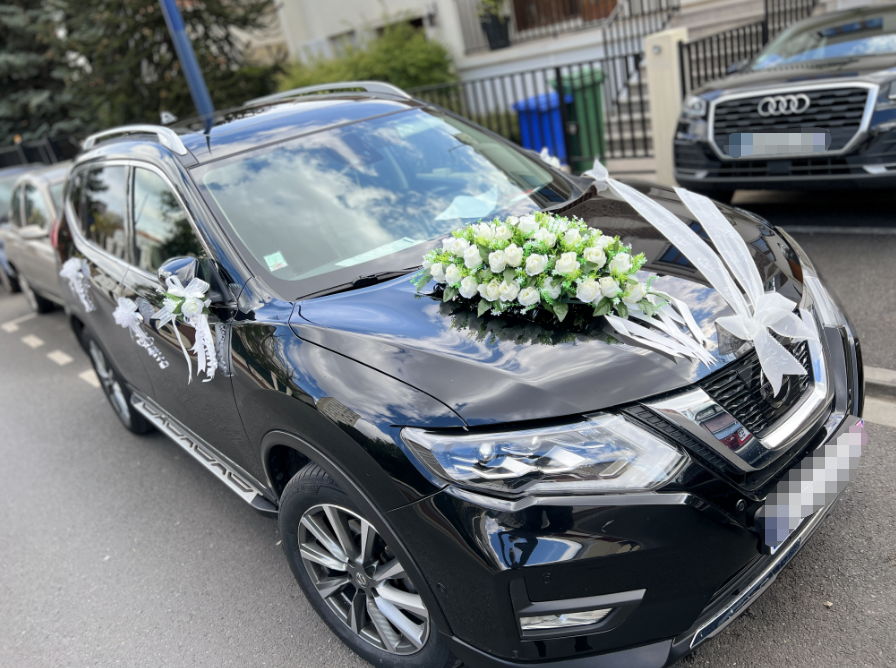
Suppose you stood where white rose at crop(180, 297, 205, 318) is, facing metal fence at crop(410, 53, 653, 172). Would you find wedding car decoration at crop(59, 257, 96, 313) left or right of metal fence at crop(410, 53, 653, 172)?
left

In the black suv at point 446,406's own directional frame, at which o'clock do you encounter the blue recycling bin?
The blue recycling bin is roughly at 8 o'clock from the black suv.

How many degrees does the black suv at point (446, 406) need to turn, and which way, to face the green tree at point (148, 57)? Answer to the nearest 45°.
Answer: approximately 135° to its left

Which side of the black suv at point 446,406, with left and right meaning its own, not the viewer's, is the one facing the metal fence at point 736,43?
left

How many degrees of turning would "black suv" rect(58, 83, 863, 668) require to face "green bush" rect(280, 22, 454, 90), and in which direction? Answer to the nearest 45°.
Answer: approximately 135° to its left

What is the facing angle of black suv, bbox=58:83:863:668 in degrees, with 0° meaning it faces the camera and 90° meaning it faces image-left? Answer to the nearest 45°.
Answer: approximately 315°

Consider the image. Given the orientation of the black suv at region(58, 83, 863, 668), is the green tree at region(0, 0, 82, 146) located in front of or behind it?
behind
